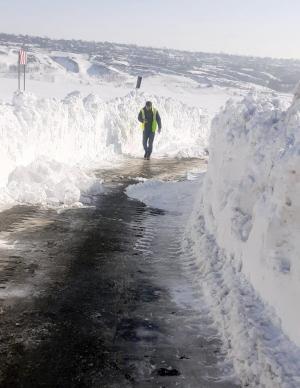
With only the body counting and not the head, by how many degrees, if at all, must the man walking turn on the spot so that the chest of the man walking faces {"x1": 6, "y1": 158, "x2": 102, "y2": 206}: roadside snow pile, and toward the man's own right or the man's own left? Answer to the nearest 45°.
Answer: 0° — they already face it

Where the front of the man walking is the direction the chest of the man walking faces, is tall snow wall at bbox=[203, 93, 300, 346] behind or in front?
in front

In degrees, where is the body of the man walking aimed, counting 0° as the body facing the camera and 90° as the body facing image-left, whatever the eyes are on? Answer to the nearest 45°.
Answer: approximately 0°
